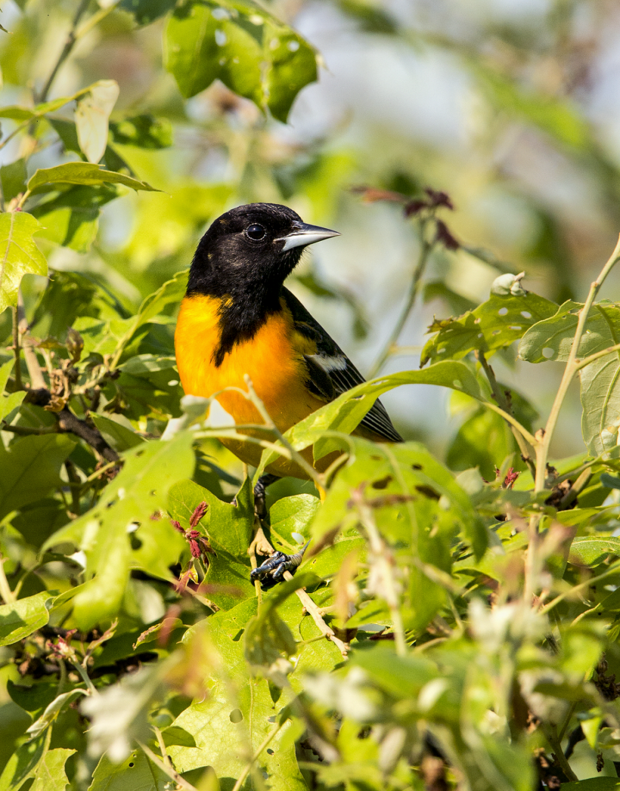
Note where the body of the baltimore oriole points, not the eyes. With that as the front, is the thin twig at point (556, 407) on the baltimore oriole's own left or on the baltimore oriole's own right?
on the baltimore oriole's own left

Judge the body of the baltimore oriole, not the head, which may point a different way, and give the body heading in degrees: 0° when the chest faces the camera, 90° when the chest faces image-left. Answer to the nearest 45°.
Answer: approximately 45°

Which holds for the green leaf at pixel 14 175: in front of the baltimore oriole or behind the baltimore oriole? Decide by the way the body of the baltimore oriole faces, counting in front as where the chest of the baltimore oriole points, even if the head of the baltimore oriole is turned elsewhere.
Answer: in front
